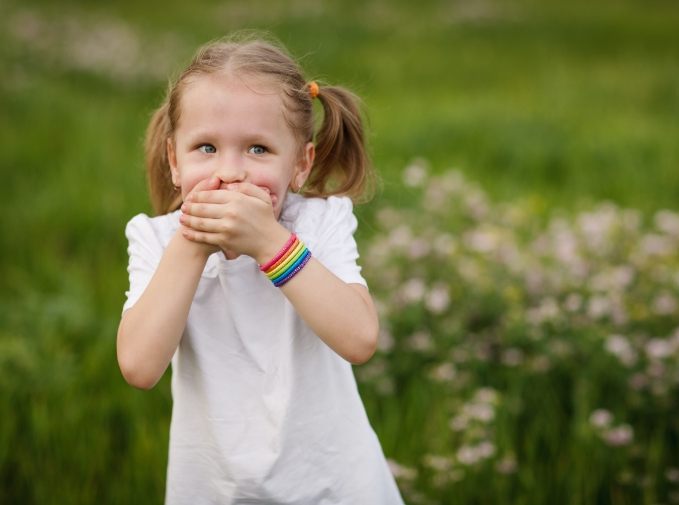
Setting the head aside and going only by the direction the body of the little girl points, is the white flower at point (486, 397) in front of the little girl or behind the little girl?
behind

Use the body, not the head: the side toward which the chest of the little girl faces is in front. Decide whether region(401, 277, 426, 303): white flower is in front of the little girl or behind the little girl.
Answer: behind

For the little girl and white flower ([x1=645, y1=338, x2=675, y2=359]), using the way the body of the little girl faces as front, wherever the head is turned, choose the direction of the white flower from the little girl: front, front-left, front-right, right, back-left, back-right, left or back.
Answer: back-left

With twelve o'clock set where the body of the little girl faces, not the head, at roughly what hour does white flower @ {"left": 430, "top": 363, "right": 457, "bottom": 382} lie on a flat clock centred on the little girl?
The white flower is roughly at 7 o'clock from the little girl.

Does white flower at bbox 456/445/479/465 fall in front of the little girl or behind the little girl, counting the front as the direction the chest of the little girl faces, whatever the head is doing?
behind

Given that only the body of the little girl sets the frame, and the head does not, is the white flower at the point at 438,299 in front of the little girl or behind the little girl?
behind

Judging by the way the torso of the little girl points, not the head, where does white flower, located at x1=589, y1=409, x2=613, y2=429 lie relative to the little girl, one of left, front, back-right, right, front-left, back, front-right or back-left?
back-left

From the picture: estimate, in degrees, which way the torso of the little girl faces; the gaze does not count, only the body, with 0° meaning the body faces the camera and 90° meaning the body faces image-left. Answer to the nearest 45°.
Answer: approximately 0°

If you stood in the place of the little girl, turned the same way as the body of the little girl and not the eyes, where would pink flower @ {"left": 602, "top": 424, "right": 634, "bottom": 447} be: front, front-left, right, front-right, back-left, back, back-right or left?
back-left

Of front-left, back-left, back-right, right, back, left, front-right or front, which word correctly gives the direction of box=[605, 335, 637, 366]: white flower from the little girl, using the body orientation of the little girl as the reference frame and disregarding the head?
back-left
